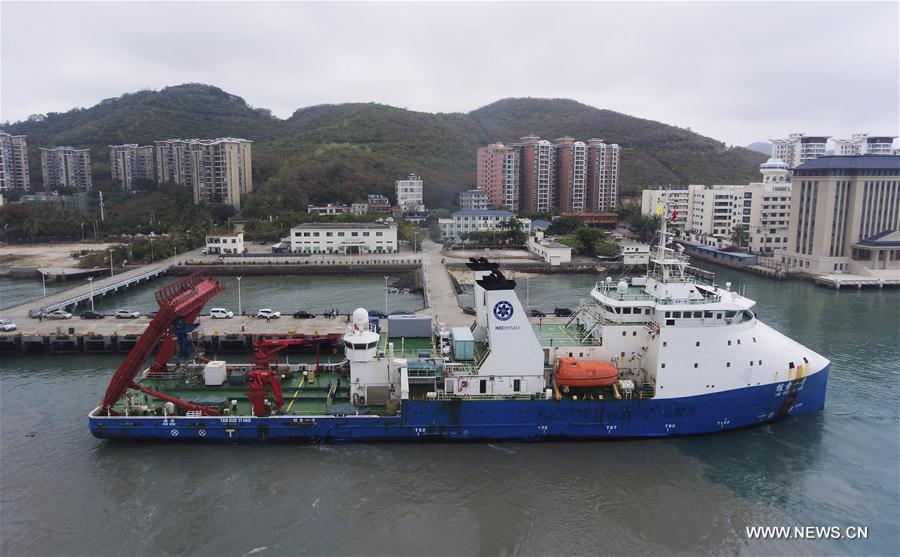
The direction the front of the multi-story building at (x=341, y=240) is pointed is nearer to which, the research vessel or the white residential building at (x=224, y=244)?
the research vessel

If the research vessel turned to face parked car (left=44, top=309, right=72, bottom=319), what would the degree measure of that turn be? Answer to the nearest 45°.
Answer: approximately 135° to its left

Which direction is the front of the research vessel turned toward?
to the viewer's right

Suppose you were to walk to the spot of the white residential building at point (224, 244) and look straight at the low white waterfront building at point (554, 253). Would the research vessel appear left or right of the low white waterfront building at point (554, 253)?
right

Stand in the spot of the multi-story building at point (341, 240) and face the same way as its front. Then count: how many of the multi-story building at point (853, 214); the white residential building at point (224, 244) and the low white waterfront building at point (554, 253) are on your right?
1

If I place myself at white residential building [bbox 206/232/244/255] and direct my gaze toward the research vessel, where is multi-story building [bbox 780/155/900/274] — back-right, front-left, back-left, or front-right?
front-left

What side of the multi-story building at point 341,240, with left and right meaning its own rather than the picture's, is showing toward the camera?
front

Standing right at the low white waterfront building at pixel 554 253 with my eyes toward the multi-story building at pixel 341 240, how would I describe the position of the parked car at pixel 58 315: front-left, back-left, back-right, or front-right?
front-left

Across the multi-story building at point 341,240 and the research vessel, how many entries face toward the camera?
1

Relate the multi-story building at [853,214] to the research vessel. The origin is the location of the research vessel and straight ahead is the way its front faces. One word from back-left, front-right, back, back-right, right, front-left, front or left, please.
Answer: front-left

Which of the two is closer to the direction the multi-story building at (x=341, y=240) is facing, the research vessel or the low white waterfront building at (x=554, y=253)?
the research vessel

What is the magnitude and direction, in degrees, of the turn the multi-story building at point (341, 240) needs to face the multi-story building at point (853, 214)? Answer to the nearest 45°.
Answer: approximately 90° to its left

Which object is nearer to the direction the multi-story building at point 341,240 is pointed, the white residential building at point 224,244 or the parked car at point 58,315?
the parked car

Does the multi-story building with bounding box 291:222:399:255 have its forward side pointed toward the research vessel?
yes

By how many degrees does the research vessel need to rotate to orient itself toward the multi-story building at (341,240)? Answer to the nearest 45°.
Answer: approximately 90° to its left

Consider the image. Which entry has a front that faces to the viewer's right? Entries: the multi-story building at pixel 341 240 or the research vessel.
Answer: the research vessel

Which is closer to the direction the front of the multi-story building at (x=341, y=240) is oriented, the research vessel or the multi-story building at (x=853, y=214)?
the research vessel

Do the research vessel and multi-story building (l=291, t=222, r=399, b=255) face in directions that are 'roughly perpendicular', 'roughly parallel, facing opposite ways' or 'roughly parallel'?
roughly perpendicular
